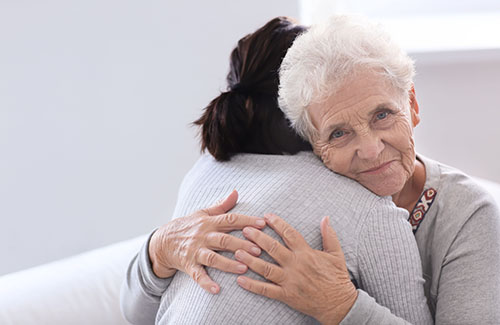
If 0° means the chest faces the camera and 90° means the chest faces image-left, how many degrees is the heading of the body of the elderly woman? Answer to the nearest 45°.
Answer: approximately 45°
